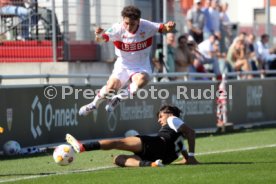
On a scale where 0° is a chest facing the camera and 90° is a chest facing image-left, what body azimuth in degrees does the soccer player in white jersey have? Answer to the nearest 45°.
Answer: approximately 0°

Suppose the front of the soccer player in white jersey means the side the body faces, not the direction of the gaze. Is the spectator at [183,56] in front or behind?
behind
